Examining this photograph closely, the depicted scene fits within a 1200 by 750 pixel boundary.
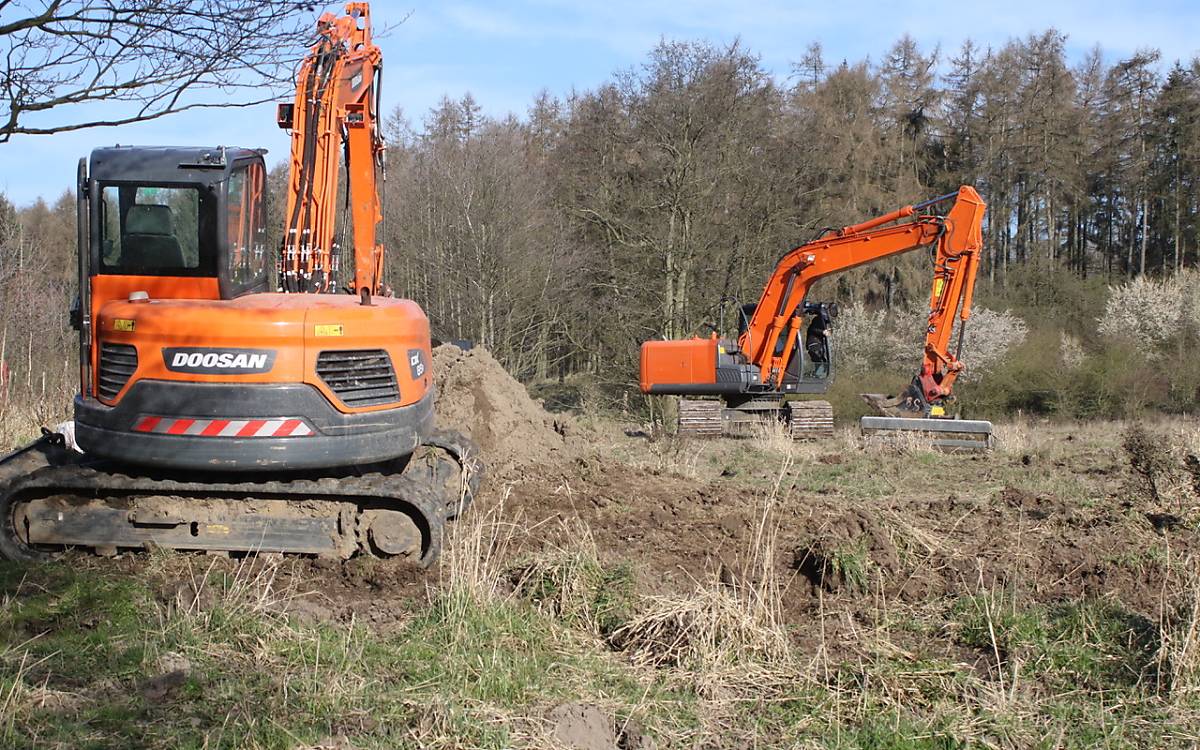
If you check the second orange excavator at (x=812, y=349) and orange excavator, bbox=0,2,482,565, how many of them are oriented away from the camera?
1

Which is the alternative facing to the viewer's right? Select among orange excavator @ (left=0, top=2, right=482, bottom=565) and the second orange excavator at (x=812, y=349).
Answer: the second orange excavator

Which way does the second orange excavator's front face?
to the viewer's right

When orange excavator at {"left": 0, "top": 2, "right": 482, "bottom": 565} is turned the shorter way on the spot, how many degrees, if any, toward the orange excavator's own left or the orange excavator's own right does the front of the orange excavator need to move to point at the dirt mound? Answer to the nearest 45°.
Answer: approximately 45° to the orange excavator's own right

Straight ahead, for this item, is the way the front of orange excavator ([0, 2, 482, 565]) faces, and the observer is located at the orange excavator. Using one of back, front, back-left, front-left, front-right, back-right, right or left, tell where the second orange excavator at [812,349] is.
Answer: front-right

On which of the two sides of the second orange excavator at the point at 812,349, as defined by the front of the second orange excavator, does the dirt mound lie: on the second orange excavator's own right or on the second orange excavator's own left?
on the second orange excavator's own right

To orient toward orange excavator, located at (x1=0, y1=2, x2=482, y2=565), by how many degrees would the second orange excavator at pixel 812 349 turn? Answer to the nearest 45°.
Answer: approximately 90° to its right

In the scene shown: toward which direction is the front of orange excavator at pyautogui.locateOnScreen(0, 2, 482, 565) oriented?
away from the camera
